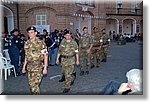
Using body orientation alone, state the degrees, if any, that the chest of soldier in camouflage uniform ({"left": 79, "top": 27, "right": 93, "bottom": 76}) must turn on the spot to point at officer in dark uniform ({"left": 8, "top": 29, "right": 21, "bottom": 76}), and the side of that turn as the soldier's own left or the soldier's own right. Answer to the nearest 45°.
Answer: approximately 90° to the soldier's own right

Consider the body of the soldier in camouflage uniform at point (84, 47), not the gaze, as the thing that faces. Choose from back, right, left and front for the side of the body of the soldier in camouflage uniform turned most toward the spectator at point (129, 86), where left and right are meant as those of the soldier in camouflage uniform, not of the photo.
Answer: front

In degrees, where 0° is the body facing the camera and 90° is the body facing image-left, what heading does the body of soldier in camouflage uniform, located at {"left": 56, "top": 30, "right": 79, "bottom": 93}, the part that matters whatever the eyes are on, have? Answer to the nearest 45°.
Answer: approximately 0°

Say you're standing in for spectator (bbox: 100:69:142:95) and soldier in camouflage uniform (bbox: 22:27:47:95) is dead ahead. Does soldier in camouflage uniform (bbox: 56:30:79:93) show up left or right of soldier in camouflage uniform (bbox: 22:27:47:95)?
right

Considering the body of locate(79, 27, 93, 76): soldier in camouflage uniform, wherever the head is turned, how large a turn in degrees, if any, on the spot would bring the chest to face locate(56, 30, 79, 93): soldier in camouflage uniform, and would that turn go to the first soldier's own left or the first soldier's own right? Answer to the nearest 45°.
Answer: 0° — they already face them

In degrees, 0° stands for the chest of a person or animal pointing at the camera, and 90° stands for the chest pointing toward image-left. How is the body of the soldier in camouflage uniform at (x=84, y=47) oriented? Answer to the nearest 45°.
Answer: approximately 0°

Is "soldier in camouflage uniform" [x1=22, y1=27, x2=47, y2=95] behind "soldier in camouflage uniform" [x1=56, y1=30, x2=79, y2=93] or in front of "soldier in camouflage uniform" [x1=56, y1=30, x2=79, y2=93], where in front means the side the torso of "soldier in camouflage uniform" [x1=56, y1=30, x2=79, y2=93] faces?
in front

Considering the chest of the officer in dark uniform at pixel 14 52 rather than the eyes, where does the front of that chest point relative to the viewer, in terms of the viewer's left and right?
facing the viewer and to the right of the viewer

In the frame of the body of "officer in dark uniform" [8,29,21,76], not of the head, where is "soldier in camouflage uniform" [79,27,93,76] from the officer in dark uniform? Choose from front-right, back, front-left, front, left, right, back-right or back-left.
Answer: front-left

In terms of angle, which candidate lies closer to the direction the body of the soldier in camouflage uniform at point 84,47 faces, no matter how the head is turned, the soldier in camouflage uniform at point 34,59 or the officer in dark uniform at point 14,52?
the soldier in camouflage uniform

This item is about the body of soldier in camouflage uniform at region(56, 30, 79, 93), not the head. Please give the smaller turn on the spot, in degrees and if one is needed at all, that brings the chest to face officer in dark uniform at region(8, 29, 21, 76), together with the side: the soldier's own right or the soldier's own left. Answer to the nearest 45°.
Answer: approximately 135° to the soldier's own right

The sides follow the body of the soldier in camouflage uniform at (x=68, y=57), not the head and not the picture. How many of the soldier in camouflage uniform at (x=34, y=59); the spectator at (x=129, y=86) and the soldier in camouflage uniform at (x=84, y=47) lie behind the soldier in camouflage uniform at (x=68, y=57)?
1
